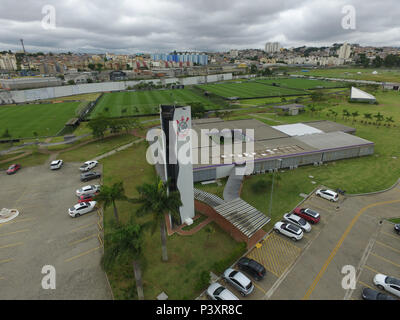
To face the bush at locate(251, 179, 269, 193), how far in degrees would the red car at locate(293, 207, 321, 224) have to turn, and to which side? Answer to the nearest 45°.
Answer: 0° — it already faces it

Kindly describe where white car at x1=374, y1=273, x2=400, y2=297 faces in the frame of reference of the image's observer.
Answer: facing away from the viewer and to the left of the viewer

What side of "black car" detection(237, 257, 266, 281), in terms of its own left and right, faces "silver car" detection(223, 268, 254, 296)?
left

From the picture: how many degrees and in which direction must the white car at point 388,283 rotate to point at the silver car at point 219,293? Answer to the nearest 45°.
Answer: approximately 90° to its left

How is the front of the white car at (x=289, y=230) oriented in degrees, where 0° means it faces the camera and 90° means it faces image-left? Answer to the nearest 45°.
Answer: approximately 135°

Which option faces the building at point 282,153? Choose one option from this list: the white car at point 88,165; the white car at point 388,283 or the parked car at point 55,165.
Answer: the white car at point 388,283

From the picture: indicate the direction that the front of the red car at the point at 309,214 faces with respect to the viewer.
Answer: facing away from the viewer and to the left of the viewer

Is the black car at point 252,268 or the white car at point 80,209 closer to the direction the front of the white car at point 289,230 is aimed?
the white car

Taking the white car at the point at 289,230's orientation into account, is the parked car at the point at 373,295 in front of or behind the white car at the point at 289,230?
behind

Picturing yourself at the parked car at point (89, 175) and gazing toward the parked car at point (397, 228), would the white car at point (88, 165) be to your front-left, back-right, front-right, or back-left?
back-left

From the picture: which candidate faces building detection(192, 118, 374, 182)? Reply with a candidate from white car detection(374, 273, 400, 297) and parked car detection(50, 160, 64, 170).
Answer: the white car

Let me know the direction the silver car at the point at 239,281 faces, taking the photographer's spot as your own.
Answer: facing away from the viewer and to the left of the viewer

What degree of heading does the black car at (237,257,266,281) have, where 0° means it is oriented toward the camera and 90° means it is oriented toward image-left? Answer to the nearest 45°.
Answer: approximately 135°

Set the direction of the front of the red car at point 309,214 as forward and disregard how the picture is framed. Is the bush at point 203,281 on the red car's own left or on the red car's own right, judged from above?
on the red car's own left
